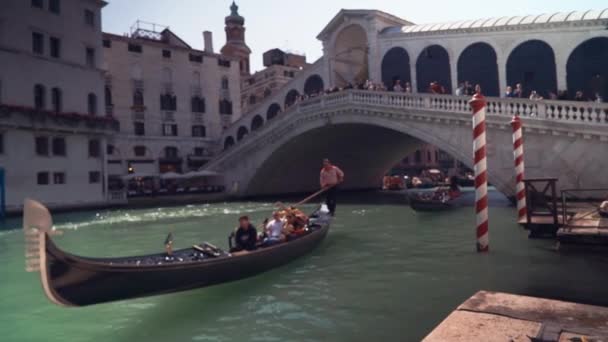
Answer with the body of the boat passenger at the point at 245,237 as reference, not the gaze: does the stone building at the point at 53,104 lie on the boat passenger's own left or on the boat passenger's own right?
on the boat passenger's own right

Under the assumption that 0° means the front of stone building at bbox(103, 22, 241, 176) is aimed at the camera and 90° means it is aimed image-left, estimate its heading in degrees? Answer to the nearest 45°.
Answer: approximately 315°

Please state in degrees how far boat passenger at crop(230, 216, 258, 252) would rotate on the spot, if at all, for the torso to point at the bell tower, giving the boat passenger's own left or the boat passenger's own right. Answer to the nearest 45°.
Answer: approximately 135° to the boat passenger's own right

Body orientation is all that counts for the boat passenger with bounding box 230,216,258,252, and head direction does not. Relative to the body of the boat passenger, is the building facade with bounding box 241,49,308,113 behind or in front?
behind

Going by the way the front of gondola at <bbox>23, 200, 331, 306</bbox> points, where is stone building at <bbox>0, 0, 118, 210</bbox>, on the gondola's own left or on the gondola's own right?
on the gondola's own right

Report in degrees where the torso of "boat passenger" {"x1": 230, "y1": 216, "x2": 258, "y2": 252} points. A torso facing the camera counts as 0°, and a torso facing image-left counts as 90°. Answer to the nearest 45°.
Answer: approximately 45°

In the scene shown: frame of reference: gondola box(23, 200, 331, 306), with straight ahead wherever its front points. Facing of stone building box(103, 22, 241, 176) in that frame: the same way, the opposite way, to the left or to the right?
to the left

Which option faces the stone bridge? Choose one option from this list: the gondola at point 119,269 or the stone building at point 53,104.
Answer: the stone building

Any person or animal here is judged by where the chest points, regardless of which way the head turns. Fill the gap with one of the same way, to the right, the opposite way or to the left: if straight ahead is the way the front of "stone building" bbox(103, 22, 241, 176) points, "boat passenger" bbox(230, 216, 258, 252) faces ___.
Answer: to the right

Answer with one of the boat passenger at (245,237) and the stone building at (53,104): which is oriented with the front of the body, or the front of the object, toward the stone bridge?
the stone building
